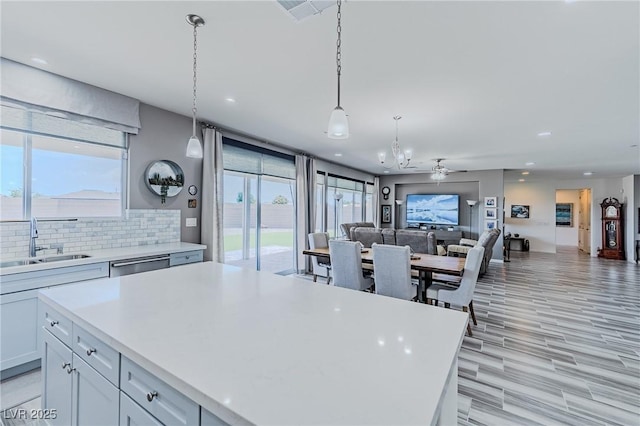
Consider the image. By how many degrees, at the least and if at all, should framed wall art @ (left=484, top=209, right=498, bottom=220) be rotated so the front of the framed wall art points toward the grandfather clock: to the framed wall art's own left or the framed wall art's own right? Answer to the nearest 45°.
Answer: approximately 135° to the framed wall art's own left

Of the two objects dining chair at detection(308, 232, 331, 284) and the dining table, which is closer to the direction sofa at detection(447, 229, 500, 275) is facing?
the dining chair

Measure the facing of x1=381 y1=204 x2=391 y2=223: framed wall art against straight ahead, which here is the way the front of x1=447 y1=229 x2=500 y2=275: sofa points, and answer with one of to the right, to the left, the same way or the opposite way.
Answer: to the left

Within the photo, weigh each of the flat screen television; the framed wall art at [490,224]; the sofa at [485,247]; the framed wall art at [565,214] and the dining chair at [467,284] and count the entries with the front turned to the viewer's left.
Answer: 2

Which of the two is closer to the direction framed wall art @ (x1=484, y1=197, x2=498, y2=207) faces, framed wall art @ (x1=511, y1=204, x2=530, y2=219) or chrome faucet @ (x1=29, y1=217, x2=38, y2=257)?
the chrome faucet

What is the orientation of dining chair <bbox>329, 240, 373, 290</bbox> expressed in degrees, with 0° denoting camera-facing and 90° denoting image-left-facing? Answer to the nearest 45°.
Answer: approximately 225°

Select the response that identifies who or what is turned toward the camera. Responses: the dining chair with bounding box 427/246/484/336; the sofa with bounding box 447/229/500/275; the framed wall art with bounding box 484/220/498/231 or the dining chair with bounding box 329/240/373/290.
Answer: the framed wall art
